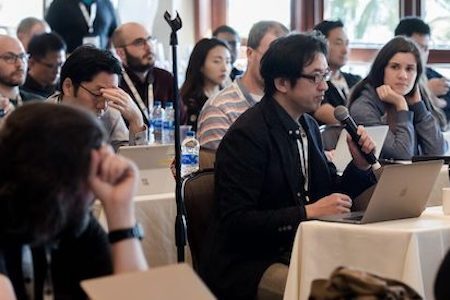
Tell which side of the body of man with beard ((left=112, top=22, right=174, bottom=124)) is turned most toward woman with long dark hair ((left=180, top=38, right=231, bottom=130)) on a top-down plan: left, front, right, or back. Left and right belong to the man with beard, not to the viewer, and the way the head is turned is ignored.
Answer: left

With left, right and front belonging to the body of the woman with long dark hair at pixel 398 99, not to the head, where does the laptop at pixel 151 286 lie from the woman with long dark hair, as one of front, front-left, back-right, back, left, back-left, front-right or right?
front-right

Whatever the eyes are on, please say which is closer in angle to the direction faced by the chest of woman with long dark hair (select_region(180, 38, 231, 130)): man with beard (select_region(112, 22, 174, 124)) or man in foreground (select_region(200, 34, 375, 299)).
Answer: the man in foreground

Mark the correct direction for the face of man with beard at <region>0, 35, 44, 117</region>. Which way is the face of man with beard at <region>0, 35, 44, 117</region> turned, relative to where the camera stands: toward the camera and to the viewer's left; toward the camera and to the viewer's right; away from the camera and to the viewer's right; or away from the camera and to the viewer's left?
toward the camera and to the viewer's right

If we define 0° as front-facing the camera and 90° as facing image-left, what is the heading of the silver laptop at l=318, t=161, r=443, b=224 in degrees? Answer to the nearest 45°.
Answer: approximately 135°

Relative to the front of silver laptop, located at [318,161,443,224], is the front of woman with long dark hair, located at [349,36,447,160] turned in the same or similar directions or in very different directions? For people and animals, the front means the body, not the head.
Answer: very different directions

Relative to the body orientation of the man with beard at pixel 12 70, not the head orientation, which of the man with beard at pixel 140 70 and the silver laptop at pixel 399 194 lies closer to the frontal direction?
the silver laptop

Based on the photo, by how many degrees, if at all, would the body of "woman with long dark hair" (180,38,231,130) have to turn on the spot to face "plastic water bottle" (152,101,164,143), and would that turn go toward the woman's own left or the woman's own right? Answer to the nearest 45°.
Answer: approximately 45° to the woman's own right

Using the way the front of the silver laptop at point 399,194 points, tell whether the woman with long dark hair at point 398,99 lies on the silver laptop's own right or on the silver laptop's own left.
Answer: on the silver laptop's own right

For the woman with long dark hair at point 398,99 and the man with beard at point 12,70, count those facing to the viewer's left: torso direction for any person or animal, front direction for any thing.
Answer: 0
